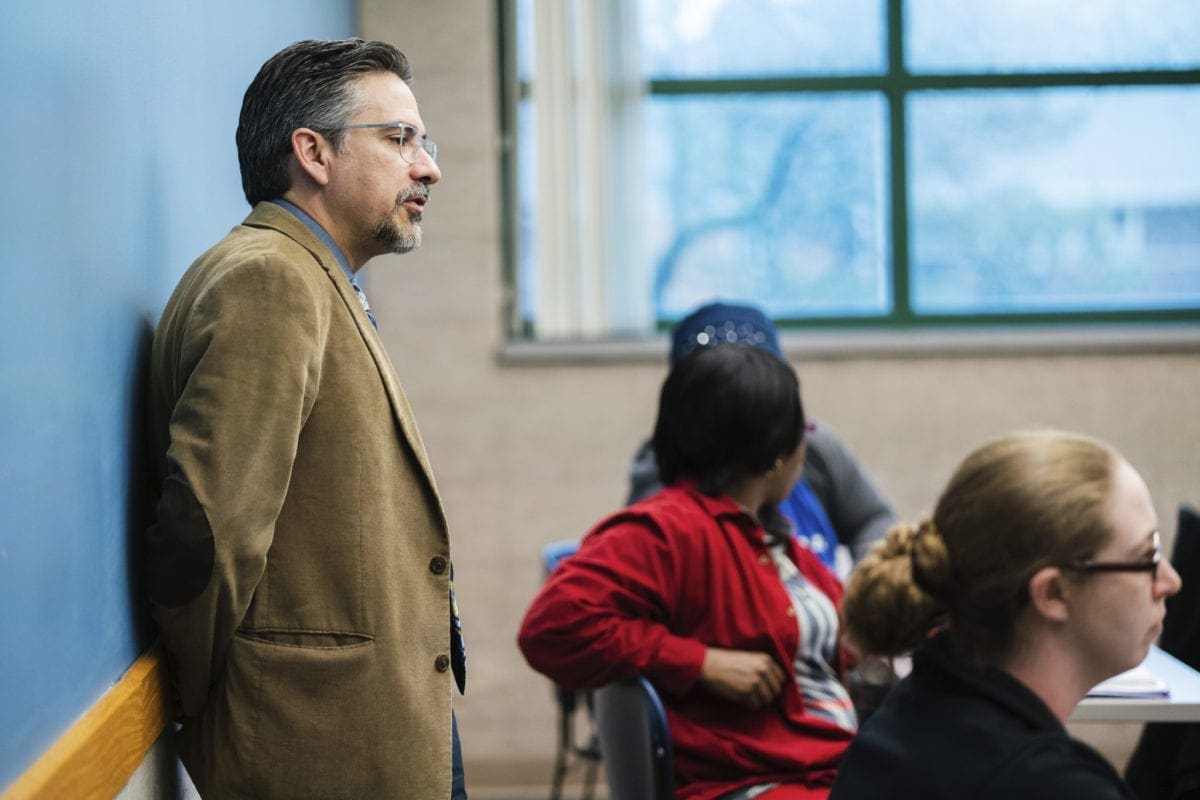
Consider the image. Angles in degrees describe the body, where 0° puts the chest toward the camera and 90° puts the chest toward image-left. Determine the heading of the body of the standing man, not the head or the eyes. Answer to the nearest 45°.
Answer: approximately 270°

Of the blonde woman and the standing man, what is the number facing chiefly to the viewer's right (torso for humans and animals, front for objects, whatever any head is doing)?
2

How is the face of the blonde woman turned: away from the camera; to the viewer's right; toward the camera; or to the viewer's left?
to the viewer's right

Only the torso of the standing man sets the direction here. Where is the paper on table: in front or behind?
in front

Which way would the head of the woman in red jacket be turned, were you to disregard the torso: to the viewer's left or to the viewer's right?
to the viewer's right

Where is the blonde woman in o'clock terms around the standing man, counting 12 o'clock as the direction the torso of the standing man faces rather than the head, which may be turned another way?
The blonde woman is roughly at 1 o'clock from the standing man.

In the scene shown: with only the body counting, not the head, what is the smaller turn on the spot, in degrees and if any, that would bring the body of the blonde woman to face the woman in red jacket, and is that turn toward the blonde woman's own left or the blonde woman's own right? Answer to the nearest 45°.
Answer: approximately 135° to the blonde woman's own left

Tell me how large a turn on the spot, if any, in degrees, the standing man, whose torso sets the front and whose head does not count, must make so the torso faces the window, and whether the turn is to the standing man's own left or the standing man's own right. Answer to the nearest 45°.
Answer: approximately 45° to the standing man's own left

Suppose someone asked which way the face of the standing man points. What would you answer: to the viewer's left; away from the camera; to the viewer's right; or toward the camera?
to the viewer's right

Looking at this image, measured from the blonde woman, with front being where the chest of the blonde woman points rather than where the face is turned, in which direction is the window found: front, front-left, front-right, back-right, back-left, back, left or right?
left

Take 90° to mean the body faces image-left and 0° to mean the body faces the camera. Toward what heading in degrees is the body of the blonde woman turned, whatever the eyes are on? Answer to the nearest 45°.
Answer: approximately 270°
